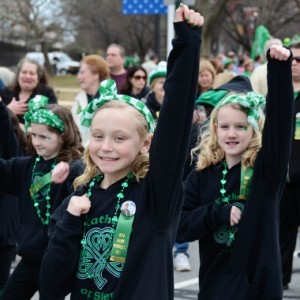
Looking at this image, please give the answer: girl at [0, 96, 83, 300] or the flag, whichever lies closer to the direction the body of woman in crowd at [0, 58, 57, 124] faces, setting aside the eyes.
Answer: the girl

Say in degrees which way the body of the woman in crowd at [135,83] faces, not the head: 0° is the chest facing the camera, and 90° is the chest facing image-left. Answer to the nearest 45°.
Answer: approximately 315°

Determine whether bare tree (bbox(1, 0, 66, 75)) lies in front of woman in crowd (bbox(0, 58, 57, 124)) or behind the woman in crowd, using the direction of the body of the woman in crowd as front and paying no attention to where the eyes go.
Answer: behind

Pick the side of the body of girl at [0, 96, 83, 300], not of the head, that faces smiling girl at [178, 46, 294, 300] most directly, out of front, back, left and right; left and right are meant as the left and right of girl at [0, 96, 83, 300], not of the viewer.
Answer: left

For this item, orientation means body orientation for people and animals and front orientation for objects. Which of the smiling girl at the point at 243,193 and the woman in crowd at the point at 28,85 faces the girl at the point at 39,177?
the woman in crowd

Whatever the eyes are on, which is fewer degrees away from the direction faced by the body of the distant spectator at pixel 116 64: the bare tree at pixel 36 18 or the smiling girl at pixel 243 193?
the smiling girl

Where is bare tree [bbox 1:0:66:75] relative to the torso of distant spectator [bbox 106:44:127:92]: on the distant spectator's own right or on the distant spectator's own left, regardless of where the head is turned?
on the distant spectator's own right

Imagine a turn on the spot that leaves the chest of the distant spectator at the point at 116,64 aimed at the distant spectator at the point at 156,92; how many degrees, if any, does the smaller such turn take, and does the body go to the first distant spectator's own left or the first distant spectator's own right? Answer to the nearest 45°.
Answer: approximately 45° to the first distant spectator's own left

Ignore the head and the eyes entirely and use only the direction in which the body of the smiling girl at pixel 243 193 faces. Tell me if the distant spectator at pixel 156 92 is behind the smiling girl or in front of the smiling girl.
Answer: behind

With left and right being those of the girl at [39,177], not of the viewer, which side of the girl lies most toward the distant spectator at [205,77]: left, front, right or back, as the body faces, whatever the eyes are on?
back

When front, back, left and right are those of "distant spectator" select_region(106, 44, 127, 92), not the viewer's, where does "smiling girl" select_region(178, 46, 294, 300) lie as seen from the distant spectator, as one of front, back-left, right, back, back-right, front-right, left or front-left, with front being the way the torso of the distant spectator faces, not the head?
front-left
